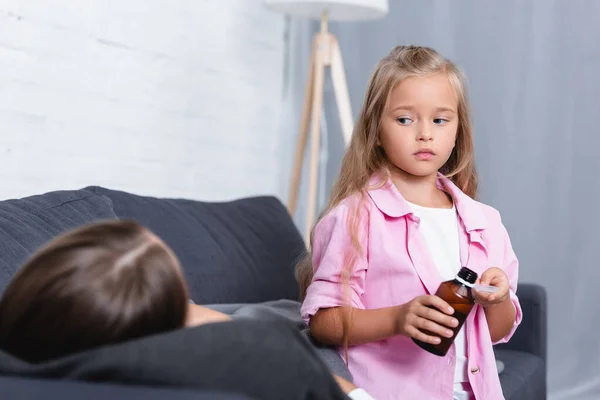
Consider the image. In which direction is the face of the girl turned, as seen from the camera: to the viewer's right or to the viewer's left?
to the viewer's left

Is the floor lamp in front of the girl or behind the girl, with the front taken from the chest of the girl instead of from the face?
behind

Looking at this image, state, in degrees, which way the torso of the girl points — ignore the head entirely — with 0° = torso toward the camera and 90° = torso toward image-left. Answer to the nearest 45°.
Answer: approximately 315°
